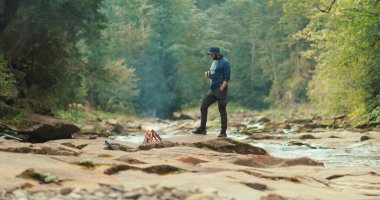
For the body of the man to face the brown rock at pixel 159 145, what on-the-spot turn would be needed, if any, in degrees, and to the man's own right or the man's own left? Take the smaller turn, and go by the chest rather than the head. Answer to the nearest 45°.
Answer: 0° — they already face it

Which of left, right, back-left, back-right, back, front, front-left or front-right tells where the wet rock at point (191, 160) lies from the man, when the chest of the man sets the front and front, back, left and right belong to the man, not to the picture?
front-left

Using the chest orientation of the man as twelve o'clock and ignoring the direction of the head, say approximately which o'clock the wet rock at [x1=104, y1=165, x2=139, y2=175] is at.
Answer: The wet rock is roughly at 11 o'clock from the man.

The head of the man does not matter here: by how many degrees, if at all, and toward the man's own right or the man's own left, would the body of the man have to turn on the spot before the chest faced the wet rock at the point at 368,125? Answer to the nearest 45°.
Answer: approximately 180°

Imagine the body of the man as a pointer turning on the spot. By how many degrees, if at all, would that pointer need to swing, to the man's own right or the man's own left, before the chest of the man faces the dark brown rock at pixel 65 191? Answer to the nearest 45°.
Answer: approximately 45° to the man's own left

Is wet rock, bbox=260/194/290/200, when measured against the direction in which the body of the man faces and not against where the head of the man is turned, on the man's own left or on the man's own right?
on the man's own left

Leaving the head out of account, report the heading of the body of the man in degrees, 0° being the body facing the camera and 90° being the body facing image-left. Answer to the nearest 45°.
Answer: approximately 45°

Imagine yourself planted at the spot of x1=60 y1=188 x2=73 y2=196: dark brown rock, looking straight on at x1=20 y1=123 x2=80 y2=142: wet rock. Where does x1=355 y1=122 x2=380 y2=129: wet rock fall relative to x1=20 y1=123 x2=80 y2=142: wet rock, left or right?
right

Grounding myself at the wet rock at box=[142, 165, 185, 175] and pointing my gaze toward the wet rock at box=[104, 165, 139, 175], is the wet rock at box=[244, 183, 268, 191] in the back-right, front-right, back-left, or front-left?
back-left
